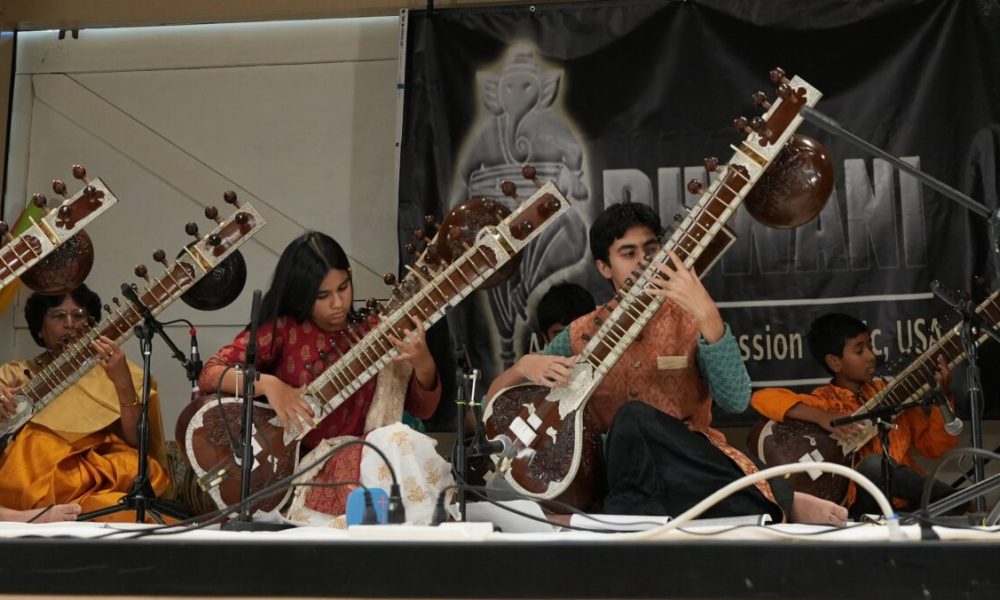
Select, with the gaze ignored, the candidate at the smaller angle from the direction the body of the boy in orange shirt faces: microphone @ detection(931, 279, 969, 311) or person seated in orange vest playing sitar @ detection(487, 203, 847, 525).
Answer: the microphone

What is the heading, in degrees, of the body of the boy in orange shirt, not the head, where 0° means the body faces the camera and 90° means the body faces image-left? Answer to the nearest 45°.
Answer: approximately 315°

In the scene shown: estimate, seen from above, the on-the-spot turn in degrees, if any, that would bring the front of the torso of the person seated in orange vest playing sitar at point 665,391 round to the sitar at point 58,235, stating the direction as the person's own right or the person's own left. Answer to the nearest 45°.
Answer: approximately 90° to the person's own right

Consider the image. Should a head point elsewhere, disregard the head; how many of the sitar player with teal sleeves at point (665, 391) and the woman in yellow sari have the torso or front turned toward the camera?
2

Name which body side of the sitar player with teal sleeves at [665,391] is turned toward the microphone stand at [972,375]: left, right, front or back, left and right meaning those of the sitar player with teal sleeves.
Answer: left

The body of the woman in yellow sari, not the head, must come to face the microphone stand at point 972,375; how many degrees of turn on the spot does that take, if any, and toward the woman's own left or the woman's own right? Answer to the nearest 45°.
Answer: approximately 45° to the woman's own left

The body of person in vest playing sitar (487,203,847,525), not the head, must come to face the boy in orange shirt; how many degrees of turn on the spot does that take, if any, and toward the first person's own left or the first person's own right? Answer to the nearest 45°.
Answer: approximately 135° to the first person's own left

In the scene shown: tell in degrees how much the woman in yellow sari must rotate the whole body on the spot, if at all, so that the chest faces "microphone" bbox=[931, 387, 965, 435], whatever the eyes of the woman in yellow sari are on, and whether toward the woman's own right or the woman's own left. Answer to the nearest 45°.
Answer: approximately 45° to the woman's own left
